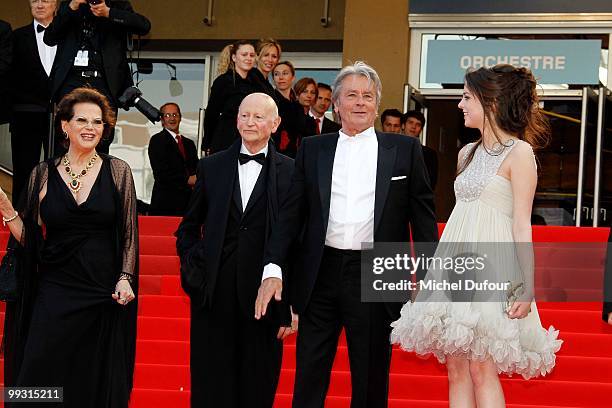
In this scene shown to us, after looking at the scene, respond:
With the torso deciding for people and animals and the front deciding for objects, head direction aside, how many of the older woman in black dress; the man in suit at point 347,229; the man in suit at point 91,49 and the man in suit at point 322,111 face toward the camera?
4

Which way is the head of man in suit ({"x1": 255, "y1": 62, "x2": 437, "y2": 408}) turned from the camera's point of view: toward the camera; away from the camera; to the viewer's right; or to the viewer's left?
toward the camera

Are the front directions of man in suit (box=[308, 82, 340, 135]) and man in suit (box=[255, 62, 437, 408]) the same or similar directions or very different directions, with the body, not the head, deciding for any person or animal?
same or similar directions

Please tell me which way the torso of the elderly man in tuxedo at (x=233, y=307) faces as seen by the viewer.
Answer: toward the camera

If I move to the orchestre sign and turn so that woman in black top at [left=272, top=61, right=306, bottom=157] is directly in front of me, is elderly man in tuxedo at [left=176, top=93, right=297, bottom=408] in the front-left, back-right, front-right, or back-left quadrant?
front-left

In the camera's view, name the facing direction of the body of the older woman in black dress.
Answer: toward the camera

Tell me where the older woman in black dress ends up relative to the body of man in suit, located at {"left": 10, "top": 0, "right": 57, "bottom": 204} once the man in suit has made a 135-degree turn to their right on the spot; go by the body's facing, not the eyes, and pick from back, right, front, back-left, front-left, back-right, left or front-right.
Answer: left

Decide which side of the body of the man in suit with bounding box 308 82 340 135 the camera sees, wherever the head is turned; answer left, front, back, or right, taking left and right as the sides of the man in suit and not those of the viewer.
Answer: front

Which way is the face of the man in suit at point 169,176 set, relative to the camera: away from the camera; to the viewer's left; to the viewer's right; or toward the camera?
toward the camera

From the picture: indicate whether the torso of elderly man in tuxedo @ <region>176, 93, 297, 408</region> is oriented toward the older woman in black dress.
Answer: no

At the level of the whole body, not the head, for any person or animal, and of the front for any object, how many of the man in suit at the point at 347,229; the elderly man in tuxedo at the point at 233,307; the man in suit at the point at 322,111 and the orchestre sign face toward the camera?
4

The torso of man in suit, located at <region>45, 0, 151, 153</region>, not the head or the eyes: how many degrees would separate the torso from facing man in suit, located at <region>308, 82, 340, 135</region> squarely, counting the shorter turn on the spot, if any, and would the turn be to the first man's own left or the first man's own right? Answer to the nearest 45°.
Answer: approximately 135° to the first man's own left

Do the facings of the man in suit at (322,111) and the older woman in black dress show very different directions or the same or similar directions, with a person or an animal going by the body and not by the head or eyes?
same or similar directions

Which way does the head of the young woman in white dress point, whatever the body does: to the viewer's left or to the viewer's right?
to the viewer's left
